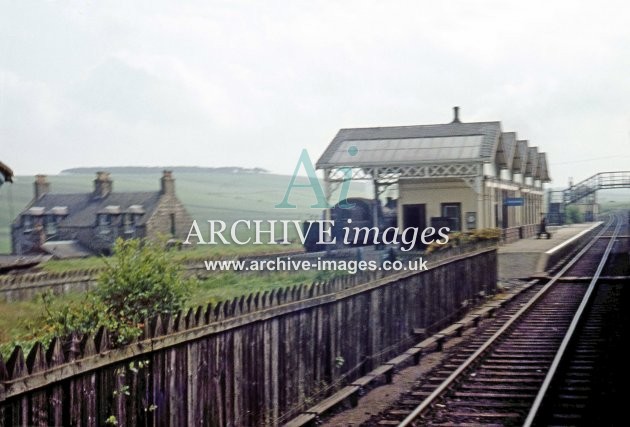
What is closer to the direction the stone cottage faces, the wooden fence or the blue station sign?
the wooden fence

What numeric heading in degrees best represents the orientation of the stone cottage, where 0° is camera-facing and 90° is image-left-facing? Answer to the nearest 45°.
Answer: approximately 45°

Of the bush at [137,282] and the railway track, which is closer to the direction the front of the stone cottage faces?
the bush
